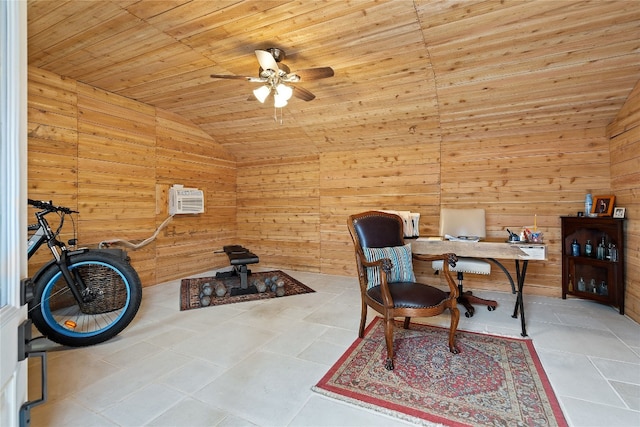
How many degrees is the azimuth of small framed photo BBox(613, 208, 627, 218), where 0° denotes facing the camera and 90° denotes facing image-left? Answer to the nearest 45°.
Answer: approximately 0°

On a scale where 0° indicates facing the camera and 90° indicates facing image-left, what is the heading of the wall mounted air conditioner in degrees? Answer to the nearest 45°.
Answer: approximately 315°

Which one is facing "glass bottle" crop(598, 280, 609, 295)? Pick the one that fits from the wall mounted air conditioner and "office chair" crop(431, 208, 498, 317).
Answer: the wall mounted air conditioner

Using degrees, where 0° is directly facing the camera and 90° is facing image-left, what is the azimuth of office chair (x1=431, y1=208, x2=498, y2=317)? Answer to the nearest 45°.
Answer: approximately 0°

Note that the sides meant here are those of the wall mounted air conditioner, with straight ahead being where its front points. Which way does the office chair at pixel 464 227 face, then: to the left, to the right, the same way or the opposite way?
to the right

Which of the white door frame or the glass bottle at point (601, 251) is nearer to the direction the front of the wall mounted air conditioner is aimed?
the glass bottle

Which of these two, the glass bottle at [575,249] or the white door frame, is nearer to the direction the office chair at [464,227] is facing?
the white door frame

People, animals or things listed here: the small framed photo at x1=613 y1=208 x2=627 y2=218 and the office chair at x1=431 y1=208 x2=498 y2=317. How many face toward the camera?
2

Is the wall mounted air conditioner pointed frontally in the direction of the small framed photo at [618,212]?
yes

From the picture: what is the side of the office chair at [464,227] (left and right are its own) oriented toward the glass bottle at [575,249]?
left

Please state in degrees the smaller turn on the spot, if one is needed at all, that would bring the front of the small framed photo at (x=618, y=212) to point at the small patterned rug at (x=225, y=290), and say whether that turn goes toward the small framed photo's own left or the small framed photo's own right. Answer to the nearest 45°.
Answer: approximately 45° to the small framed photo's own right
